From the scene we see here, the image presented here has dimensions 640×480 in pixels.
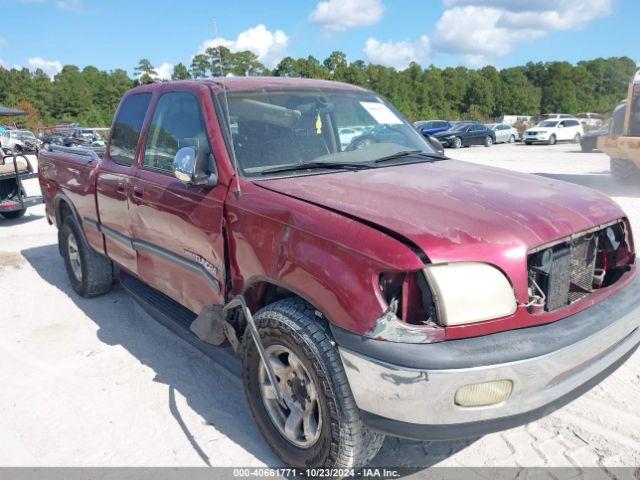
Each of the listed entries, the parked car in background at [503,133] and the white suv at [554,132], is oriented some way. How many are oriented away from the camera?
0

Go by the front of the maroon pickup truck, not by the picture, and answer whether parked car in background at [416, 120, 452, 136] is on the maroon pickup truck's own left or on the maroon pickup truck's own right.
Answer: on the maroon pickup truck's own left

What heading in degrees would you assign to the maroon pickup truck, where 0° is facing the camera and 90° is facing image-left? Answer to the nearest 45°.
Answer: approximately 315°

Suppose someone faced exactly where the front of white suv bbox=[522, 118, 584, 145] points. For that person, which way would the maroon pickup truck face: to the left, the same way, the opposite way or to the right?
to the left

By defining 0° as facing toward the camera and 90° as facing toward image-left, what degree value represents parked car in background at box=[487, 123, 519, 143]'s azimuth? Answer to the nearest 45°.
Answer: approximately 45°

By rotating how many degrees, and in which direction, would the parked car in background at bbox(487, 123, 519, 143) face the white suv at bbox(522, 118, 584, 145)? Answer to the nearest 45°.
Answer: approximately 90° to its left

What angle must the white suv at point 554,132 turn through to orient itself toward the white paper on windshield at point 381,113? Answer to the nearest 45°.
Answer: approximately 45° to its left

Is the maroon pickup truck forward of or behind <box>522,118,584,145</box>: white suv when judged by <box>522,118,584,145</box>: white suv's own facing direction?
forward

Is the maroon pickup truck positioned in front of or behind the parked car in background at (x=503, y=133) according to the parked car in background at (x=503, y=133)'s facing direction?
in front
